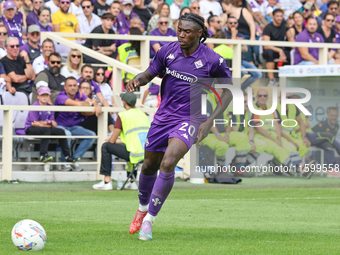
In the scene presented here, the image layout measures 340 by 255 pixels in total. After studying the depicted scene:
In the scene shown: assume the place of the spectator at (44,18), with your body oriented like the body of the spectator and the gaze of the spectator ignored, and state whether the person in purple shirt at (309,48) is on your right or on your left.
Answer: on your left

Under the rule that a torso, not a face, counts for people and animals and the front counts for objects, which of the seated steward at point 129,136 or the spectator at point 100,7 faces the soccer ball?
the spectator

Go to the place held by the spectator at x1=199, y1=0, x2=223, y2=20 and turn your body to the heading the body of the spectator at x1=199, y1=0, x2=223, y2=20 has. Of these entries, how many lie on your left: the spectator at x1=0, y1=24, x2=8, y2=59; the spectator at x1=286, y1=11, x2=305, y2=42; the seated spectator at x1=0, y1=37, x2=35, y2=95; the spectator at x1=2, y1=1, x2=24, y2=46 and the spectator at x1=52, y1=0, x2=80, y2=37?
1

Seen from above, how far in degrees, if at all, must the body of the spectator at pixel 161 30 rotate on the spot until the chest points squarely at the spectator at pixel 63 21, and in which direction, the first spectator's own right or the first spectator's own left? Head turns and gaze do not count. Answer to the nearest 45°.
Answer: approximately 90° to the first spectator's own right

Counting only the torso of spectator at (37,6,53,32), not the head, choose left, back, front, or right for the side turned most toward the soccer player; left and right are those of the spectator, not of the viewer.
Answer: front

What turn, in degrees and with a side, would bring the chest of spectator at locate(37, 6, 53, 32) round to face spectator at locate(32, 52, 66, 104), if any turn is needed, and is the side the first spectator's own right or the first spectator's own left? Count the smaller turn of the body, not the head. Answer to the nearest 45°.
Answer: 0° — they already face them

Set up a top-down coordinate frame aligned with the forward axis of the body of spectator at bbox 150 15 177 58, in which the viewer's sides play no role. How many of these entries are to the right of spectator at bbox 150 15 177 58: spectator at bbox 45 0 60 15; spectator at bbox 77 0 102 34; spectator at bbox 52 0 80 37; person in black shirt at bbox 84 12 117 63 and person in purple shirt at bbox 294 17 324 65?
4

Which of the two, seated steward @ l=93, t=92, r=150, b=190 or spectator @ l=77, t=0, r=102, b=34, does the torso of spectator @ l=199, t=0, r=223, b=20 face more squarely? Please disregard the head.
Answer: the seated steward

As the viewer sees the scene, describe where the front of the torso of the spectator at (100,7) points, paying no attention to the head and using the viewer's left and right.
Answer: facing the viewer

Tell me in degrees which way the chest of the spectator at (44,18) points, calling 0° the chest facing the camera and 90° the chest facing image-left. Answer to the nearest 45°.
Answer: approximately 0°

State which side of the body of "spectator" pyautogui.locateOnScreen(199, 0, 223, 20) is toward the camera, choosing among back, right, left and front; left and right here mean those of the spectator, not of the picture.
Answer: front

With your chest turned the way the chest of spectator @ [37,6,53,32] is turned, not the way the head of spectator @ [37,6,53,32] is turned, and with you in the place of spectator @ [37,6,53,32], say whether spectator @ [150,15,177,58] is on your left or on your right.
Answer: on your left

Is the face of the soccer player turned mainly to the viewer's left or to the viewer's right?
to the viewer's left

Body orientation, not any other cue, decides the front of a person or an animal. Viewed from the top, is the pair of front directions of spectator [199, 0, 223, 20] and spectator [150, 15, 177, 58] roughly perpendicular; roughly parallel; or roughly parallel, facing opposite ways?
roughly parallel

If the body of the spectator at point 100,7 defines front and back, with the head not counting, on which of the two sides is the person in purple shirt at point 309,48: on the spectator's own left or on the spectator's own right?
on the spectator's own left

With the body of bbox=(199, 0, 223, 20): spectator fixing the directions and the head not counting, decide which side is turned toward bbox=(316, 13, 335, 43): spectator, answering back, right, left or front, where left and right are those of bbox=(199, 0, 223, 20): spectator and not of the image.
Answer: left

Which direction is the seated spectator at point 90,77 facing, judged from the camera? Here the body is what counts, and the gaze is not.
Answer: toward the camera
